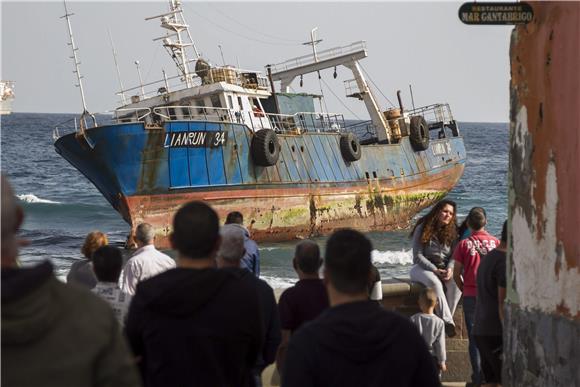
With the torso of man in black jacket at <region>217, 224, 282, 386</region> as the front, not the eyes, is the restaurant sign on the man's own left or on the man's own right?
on the man's own right

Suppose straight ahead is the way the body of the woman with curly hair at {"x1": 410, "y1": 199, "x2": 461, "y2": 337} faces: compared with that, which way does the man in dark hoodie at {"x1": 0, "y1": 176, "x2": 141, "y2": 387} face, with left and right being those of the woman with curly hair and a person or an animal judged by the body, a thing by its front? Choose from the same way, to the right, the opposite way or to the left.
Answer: the opposite way

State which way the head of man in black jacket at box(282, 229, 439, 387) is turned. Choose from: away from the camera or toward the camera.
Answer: away from the camera

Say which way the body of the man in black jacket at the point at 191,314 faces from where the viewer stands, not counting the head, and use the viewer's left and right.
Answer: facing away from the viewer

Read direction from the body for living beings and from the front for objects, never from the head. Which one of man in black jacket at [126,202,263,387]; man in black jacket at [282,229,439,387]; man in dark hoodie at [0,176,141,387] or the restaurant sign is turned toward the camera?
the restaurant sign

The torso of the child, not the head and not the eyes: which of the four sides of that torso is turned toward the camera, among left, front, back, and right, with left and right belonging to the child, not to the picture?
back

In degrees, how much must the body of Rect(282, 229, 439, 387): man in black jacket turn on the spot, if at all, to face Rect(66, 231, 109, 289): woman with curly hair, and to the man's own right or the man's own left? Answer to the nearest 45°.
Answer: approximately 45° to the man's own left

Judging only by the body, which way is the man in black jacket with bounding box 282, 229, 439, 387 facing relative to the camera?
away from the camera

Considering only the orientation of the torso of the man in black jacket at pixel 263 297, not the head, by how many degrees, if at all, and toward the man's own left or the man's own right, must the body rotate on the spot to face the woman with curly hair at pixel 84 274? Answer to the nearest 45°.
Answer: approximately 45° to the man's own left

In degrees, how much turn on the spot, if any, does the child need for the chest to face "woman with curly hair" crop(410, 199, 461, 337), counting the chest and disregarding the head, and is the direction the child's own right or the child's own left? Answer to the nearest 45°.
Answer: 0° — they already face them

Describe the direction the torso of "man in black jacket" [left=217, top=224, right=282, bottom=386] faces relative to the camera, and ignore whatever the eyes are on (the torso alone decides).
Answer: away from the camera
